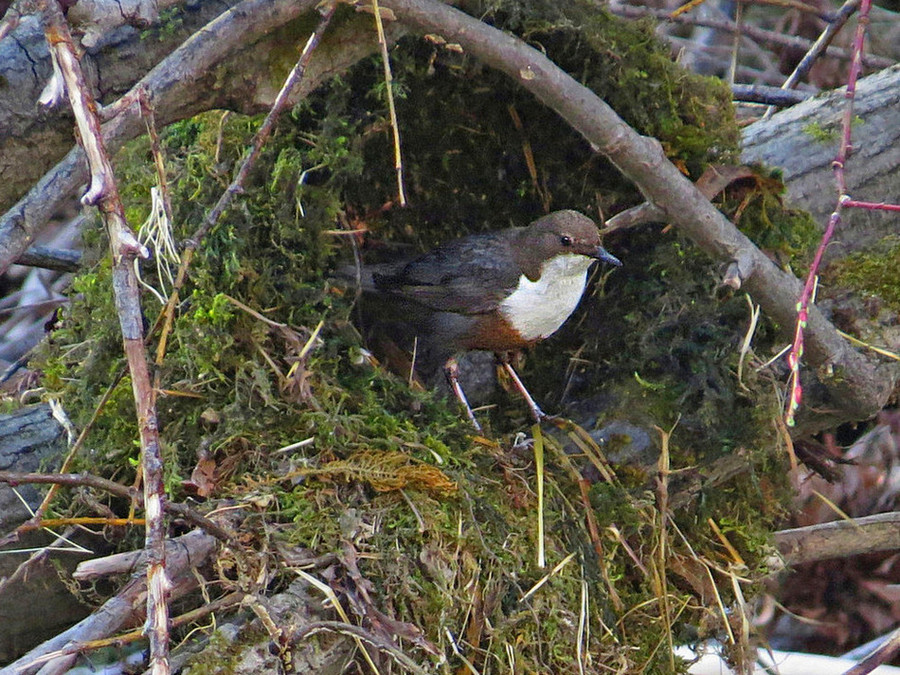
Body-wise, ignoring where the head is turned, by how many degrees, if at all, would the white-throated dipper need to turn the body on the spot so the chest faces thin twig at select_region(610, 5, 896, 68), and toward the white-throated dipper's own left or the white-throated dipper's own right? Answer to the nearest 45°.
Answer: approximately 45° to the white-throated dipper's own left

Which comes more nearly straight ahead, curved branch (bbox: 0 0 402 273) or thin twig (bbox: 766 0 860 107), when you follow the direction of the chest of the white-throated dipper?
the thin twig

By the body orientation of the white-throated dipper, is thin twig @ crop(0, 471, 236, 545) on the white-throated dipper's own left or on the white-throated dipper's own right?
on the white-throated dipper's own right

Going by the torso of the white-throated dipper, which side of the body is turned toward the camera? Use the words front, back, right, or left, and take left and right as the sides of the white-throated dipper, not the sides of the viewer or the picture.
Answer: right

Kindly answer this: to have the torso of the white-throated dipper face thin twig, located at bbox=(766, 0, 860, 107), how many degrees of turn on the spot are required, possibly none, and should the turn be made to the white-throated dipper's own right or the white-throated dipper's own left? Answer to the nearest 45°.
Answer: approximately 45° to the white-throated dipper's own left
